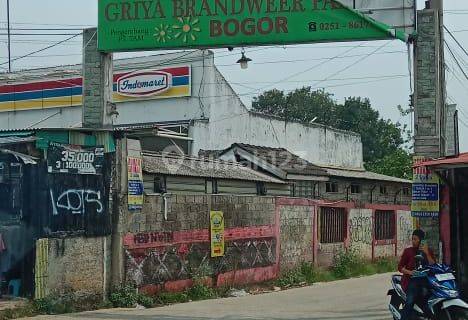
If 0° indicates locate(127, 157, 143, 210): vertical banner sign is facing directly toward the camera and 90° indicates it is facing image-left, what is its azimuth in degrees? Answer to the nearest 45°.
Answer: approximately 0°

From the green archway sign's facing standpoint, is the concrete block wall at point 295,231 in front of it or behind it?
behind

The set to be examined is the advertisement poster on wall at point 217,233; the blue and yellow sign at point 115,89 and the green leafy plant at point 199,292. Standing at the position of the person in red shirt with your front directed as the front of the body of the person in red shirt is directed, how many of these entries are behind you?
3

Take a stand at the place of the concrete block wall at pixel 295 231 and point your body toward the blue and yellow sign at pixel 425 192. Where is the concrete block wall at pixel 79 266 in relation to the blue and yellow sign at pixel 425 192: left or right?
right

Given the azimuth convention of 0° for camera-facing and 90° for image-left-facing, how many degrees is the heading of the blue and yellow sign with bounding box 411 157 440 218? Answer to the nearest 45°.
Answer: approximately 0°

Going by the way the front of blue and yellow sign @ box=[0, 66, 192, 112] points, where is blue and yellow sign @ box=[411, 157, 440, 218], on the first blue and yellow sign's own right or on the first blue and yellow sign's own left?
on the first blue and yellow sign's own left

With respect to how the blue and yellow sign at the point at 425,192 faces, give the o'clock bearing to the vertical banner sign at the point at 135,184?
The vertical banner sign is roughly at 3 o'clock from the blue and yellow sign.

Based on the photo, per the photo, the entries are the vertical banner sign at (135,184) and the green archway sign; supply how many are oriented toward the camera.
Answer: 2

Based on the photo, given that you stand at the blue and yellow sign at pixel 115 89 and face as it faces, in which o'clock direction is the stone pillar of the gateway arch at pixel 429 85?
The stone pillar of the gateway arch is roughly at 10 o'clock from the blue and yellow sign.

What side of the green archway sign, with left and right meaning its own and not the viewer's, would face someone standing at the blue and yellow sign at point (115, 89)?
back

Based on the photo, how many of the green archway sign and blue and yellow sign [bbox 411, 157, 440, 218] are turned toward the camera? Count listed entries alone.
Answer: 2

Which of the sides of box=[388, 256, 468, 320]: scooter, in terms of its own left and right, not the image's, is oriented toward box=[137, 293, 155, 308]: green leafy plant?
back
